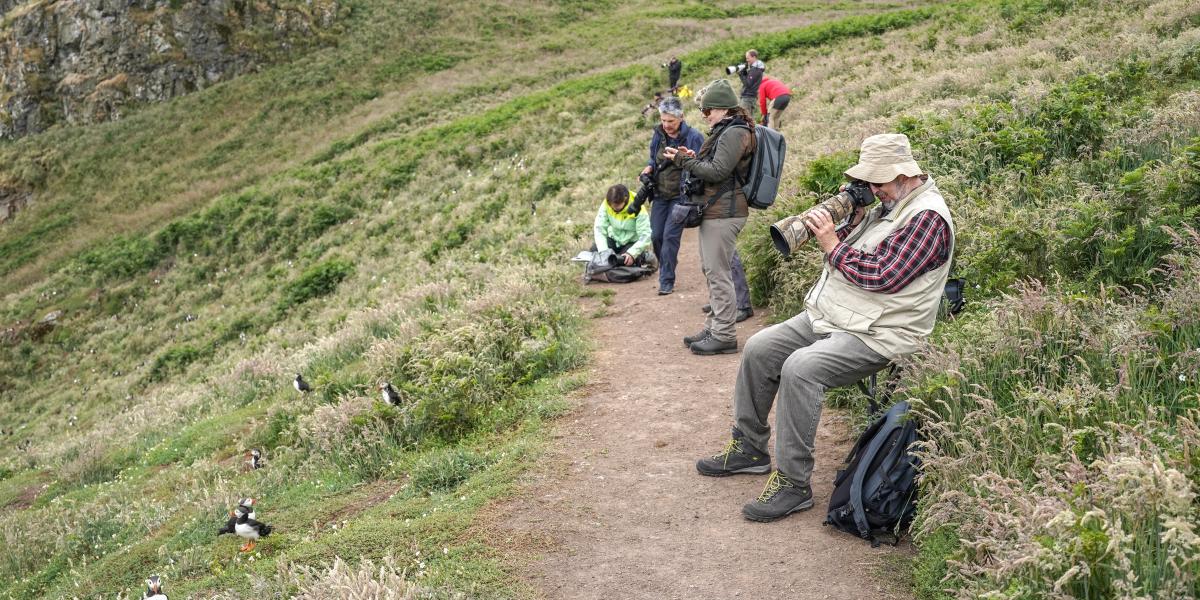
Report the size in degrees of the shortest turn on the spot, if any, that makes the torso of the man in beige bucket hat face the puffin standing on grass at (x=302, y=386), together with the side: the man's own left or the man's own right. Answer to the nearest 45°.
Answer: approximately 90° to the man's own right

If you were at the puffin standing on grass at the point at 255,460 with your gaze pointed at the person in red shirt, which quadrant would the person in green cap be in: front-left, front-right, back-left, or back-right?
front-right

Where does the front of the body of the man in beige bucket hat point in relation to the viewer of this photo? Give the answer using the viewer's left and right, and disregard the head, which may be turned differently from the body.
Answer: facing the viewer and to the left of the viewer

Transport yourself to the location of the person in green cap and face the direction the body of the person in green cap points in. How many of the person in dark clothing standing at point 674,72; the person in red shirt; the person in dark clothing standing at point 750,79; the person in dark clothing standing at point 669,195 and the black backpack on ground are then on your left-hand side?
1

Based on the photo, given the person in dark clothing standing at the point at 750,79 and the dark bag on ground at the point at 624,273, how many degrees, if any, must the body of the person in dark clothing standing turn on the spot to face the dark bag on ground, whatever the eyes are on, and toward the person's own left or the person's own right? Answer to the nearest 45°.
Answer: approximately 90° to the person's own left

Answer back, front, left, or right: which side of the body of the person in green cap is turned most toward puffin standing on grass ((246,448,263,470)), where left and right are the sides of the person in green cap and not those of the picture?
front

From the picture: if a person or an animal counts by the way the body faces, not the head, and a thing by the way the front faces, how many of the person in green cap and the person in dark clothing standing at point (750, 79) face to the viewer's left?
2

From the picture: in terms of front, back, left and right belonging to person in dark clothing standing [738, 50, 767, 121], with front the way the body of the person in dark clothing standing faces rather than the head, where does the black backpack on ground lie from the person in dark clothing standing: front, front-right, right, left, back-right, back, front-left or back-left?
left

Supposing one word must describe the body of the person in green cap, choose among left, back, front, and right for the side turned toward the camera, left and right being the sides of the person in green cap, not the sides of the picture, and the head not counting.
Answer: left

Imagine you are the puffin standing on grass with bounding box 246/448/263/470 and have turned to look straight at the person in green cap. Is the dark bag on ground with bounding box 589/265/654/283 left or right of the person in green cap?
left

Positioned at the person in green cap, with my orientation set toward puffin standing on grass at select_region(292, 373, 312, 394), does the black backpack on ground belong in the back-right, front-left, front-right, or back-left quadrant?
back-left

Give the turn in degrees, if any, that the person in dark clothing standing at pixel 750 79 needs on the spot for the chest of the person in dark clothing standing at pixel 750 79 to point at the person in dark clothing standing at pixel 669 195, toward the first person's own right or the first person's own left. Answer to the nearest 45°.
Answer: approximately 90° to the first person's own left

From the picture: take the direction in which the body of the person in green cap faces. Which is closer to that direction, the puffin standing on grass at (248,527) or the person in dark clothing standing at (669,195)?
the puffin standing on grass

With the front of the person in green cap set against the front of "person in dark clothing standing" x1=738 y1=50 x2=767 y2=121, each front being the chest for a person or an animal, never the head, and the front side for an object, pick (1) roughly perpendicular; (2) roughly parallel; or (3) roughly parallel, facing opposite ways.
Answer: roughly parallel

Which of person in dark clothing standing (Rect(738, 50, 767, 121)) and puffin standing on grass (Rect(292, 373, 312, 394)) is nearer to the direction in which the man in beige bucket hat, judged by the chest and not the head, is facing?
the puffin standing on grass

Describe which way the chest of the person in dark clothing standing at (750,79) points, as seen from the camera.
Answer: to the viewer's left
